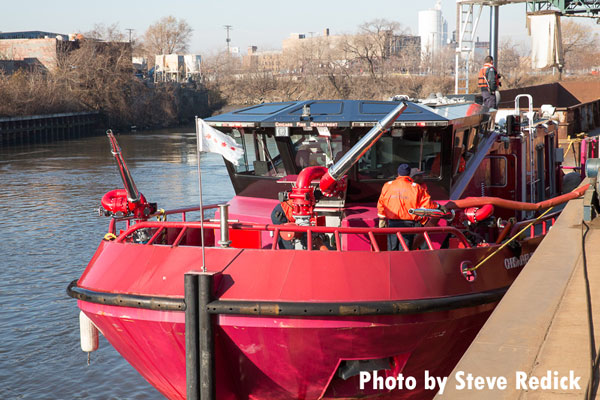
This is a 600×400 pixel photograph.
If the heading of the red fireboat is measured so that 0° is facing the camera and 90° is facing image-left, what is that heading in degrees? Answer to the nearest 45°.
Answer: approximately 45°
